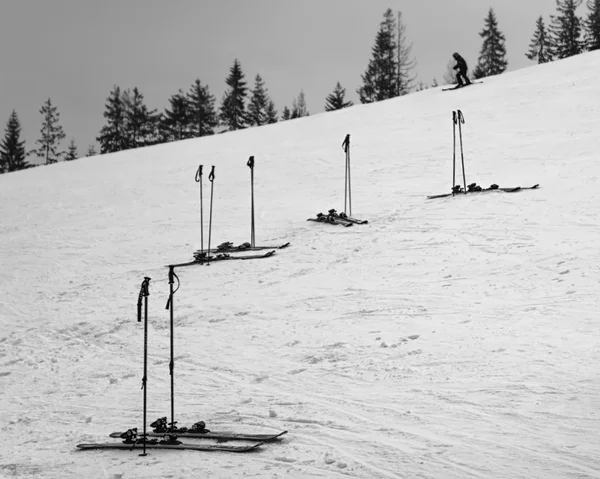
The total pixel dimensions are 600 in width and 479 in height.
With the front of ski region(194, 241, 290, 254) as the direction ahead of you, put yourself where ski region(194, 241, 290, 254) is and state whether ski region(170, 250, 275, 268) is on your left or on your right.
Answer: on your right

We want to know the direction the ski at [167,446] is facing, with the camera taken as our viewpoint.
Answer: facing to the right of the viewer

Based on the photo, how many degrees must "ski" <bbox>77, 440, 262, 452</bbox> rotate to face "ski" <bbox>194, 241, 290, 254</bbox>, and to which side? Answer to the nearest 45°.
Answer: approximately 90° to its left

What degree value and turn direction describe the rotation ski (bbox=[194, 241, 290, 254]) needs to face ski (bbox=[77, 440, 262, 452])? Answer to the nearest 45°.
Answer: approximately 90° to its right

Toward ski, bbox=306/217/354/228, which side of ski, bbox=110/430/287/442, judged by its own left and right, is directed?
left

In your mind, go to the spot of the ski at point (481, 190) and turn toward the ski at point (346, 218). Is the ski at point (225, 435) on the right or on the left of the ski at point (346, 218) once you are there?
left

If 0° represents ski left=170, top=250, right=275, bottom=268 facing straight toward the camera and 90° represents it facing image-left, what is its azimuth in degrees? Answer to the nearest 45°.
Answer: approximately 270°

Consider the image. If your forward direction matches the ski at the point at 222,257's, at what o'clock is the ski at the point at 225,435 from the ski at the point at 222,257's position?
the ski at the point at 225,435 is roughly at 3 o'clock from the ski at the point at 222,257.

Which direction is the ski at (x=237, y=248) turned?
to the viewer's right

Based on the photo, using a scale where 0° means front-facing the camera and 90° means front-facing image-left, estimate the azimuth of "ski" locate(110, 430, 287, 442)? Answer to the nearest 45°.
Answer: approximately 270°

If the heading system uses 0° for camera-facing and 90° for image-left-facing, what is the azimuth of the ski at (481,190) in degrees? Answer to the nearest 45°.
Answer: approximately 270°
